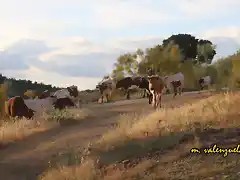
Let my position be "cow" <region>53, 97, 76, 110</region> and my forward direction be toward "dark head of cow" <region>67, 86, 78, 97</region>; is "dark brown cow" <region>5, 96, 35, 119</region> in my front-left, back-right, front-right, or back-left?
back-left

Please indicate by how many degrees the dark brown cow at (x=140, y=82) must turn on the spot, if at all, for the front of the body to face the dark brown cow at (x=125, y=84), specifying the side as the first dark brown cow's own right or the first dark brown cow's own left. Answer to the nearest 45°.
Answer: approximately 45° to the first dark brown cow's own right
